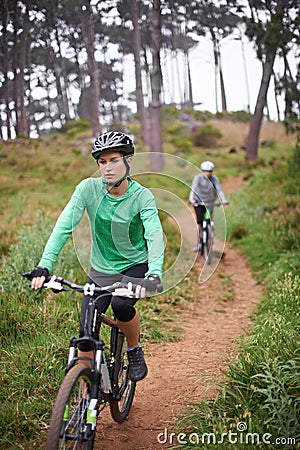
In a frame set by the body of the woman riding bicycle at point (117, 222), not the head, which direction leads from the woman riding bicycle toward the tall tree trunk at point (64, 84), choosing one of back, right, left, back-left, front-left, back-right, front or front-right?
back-right

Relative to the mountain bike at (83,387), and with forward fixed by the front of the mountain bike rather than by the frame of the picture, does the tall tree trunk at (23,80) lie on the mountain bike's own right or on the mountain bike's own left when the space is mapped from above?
on the mountain bike's own right

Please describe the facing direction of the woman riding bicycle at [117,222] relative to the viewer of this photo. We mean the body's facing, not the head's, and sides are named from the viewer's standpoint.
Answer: facing the viewer and to the left of the viewer

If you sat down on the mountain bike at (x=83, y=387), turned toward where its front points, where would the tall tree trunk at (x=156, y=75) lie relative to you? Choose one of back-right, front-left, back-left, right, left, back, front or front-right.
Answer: back-right

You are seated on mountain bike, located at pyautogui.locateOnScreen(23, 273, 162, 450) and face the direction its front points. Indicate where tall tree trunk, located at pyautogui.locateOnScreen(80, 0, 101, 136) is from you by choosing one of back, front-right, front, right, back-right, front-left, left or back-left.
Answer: back-right

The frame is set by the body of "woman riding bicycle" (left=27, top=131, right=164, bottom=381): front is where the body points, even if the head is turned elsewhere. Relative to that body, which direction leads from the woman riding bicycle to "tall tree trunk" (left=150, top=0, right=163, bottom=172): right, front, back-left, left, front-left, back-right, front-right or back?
back-right

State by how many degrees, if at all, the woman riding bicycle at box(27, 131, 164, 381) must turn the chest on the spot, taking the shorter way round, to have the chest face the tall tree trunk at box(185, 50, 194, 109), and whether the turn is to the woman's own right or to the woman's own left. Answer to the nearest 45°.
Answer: approximately 135° to the woman's own right

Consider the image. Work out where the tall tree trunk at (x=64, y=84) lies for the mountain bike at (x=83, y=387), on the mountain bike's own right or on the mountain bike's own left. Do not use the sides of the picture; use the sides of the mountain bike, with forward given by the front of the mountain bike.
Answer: on the mountain bike's own right

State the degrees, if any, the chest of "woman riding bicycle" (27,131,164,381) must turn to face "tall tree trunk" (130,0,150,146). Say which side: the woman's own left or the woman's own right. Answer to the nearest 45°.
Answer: approximately 135° to the woman's own right
